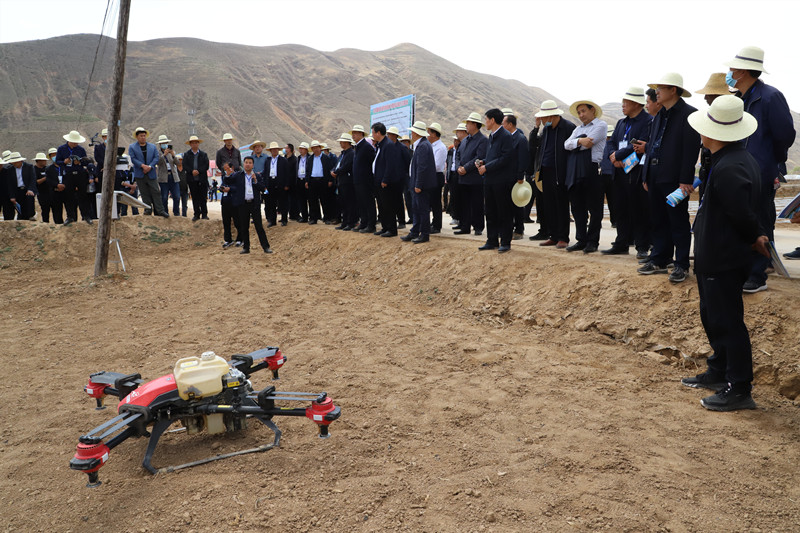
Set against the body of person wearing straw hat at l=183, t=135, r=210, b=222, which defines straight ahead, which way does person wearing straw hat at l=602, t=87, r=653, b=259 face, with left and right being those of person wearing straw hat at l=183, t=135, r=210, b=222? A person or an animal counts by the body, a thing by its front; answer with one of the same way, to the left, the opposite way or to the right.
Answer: to the right

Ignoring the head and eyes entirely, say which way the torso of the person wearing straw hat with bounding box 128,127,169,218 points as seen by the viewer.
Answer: toward the camera

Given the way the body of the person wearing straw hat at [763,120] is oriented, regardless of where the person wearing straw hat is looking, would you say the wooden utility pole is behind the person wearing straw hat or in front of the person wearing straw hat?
in front

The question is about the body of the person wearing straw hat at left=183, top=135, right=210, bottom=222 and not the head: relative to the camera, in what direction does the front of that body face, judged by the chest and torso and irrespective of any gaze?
toward the camera

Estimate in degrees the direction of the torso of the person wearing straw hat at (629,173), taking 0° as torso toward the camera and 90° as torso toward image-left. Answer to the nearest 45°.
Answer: approximately 45°

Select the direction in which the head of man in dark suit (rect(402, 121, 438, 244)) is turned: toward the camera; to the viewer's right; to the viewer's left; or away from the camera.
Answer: to the viewer's left

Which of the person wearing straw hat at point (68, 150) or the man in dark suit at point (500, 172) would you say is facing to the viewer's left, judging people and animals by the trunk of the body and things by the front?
the man in dark suit

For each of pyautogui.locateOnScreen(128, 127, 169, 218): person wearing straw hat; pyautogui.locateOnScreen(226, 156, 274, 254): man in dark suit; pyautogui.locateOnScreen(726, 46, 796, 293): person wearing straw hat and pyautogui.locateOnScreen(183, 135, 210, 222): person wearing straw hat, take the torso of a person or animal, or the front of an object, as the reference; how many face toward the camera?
3

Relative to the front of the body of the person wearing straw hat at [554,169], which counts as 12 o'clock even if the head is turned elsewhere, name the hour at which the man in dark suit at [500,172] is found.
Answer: The man in dark suit is roughly at 1 o'clock from the person wearing straw hat.

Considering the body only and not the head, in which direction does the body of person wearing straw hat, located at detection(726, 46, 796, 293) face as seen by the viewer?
to the viewer's left

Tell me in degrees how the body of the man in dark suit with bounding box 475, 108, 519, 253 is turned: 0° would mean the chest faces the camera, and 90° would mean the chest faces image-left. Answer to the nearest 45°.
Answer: approximately 90°

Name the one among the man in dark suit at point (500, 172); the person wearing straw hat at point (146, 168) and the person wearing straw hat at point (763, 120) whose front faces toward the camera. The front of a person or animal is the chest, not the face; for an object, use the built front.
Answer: the person wearing straw hat at point (146, 168)

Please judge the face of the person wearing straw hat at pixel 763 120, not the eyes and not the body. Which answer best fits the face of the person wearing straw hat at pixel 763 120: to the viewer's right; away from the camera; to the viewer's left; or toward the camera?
to the viewer's left
